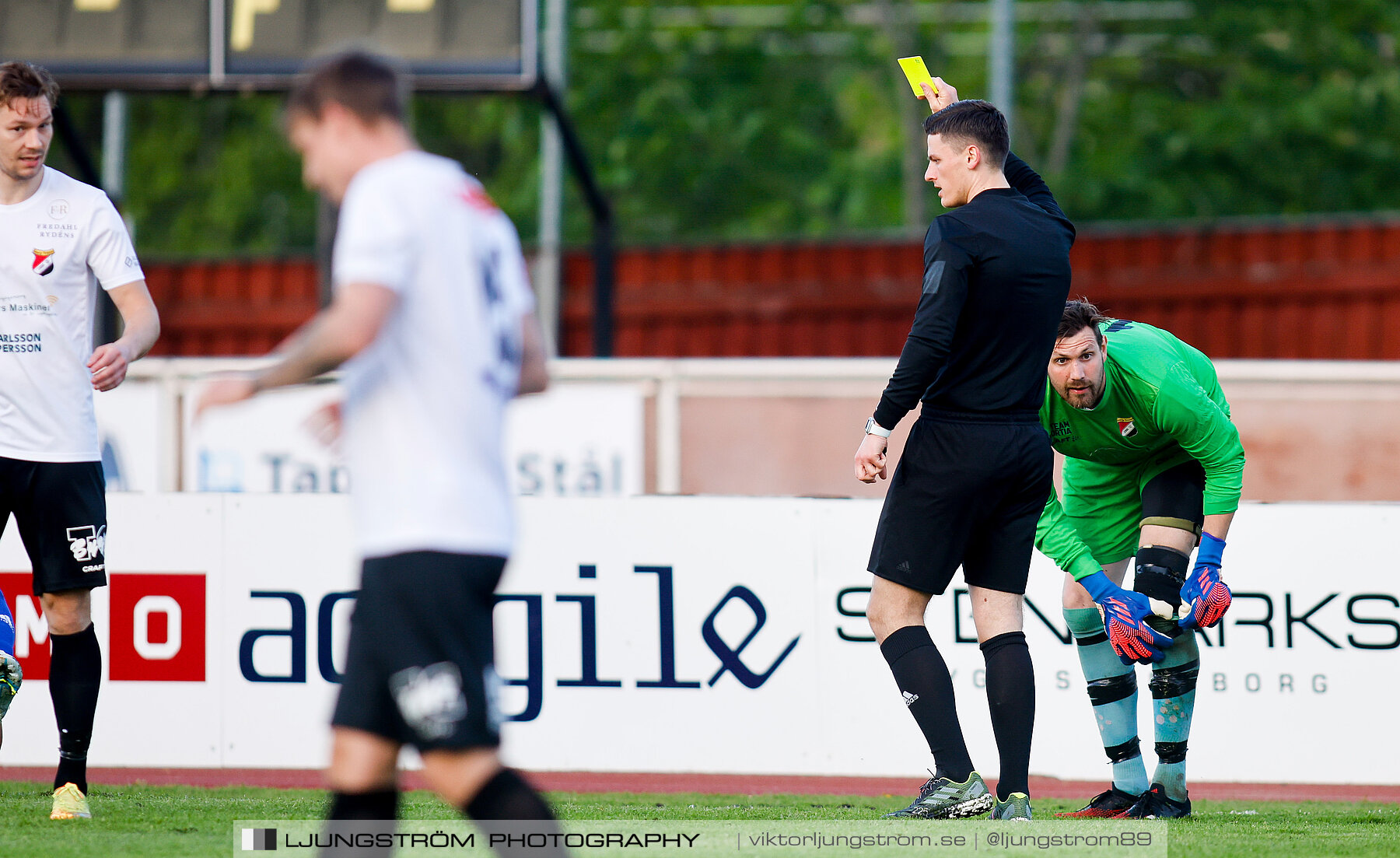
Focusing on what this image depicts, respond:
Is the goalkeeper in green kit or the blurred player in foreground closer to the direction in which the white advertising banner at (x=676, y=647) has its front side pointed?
the blurred player in foreground

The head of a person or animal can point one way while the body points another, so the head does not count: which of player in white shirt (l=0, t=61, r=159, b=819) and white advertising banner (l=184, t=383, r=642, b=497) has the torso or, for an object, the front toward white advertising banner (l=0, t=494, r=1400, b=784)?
white advertising banner (l=184, t=383, r=642, b=497)

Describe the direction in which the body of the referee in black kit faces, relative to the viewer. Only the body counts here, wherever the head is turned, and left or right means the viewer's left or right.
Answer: facing away from the viewer and to the left of the viewer

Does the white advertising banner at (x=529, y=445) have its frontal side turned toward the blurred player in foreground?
yes

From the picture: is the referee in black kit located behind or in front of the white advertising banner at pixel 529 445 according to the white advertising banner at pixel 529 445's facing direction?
in front

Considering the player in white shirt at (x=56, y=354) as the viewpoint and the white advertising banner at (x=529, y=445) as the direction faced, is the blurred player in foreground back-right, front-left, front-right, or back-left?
back-right

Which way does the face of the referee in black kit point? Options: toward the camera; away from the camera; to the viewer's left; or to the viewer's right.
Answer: to the viewer's left

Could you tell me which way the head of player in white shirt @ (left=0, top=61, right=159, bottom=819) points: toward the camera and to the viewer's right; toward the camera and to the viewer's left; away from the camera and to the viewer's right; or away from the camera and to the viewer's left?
toward the camera and to the viewer's right

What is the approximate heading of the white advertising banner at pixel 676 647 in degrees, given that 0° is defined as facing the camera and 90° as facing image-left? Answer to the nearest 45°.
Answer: approximately 0°

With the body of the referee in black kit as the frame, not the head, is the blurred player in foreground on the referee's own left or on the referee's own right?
on the referee's own left

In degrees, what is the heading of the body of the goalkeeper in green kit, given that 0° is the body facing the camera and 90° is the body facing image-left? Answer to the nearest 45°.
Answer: approximately 45°

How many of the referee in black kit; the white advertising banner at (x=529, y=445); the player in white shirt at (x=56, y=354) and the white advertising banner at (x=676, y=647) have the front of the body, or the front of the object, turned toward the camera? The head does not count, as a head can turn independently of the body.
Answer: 3
